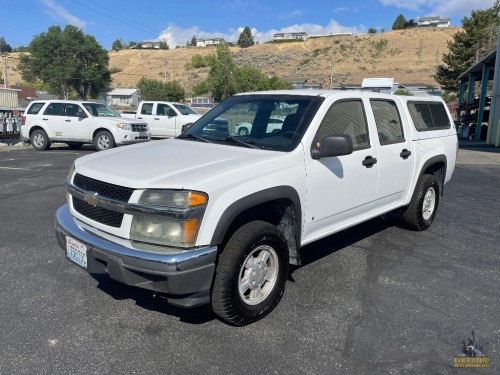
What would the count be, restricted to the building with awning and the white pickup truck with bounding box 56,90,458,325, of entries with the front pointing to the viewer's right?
0

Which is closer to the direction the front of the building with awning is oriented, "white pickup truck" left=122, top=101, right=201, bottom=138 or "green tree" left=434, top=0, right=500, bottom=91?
the white pickup truck

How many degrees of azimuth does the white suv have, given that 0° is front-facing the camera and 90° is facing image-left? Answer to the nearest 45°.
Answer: approximately 315°

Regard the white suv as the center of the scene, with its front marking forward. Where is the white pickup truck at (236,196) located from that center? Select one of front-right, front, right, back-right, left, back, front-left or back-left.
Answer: front-right

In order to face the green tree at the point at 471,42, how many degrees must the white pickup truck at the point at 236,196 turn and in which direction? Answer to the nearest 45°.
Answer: approximately 180°

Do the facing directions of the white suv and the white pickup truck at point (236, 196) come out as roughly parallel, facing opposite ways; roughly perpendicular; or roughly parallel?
roughly perpendicular

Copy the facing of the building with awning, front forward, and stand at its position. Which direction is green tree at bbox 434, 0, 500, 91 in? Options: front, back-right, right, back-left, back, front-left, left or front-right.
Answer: back-right

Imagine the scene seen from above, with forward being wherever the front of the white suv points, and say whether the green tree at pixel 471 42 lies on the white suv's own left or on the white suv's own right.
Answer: on the white suv's own left

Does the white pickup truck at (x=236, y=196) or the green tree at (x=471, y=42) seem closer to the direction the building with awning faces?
the white pickup truck

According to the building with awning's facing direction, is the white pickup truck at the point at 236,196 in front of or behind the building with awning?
in front

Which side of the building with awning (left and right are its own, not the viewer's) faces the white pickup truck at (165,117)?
front

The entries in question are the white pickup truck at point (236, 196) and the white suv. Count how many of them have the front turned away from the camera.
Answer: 0

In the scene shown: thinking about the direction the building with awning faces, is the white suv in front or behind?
in front
